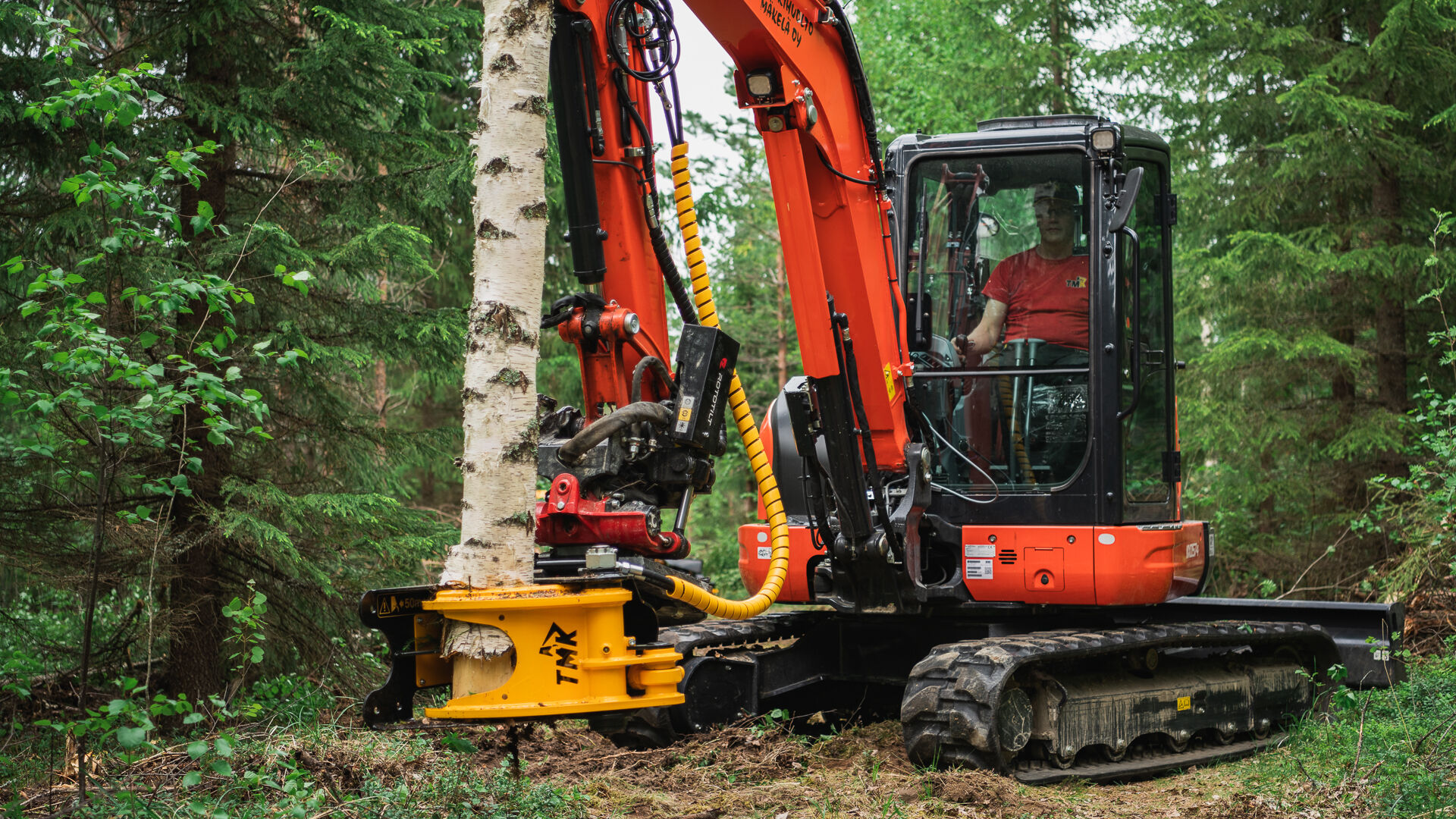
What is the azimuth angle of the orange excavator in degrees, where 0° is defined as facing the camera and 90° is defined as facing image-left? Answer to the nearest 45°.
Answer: approximately 45°

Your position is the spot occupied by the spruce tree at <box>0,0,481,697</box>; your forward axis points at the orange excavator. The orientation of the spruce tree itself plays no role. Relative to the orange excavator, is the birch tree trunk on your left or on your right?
right

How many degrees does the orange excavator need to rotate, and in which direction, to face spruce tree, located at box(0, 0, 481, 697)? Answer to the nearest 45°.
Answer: approximately 45° to its right
